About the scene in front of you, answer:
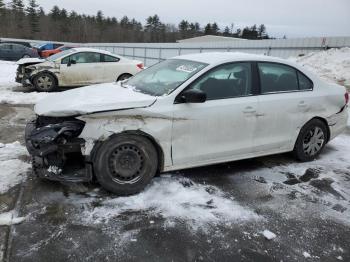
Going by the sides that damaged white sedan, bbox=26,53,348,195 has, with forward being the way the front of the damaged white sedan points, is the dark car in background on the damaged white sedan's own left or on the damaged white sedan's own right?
on the damaged white sedan's own right

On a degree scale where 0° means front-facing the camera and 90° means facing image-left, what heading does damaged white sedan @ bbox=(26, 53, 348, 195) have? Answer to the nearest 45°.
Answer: approximately 45°

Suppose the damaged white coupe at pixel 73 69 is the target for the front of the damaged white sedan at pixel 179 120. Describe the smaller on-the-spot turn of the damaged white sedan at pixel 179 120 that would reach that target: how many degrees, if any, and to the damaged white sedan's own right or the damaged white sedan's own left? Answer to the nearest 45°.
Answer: approximately 90° to the damaged white sedan's own right
